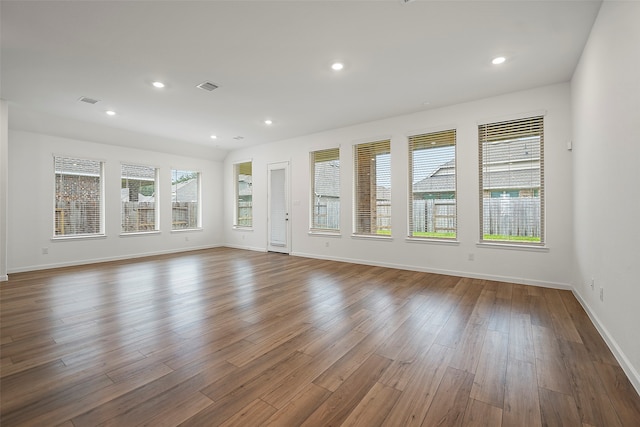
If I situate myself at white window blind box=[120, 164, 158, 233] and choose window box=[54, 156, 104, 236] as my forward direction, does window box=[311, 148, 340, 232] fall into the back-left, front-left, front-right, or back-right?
back-left

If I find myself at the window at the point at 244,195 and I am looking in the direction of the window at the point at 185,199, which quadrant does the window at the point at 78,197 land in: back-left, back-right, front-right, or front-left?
front-left

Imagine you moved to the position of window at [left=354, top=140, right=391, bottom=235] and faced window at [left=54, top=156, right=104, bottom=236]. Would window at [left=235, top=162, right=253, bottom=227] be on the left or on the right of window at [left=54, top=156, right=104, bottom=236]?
right

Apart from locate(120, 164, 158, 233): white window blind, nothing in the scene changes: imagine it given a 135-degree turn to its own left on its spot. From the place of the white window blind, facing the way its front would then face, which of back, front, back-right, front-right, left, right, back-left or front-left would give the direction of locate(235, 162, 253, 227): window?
right

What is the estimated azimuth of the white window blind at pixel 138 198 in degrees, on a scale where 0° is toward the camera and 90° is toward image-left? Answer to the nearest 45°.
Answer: approximately 315°

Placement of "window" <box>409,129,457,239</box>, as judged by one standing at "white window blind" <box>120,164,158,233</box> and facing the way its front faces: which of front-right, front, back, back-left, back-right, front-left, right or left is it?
front

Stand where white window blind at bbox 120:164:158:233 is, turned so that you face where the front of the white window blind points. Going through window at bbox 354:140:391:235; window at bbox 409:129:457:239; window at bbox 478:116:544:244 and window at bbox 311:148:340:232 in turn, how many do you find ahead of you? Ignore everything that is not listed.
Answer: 4

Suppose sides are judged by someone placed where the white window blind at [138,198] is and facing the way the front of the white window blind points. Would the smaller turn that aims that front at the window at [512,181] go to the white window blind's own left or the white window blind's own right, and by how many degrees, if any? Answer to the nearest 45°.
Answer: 0° — it already faces it

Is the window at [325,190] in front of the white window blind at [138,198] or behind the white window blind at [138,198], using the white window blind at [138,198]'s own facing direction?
in front

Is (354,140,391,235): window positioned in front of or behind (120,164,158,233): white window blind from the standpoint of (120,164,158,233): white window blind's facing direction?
in front

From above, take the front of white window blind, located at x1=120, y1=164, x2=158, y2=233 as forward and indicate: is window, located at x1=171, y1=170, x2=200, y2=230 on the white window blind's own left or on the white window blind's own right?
on the white window blind's own left

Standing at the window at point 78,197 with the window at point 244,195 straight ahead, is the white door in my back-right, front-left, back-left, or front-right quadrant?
front-right

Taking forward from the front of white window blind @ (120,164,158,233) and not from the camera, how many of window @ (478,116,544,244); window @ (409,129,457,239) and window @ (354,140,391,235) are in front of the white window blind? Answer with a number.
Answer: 3
